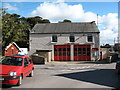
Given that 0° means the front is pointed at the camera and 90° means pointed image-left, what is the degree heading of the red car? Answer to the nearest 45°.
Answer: approximately 45°

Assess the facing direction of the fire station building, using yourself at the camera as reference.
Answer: facing the viewer

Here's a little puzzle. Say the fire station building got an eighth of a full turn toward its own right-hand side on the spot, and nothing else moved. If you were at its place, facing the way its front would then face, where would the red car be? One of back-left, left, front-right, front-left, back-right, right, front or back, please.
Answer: front-left
